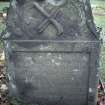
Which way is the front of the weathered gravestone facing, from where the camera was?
facing the viewer
